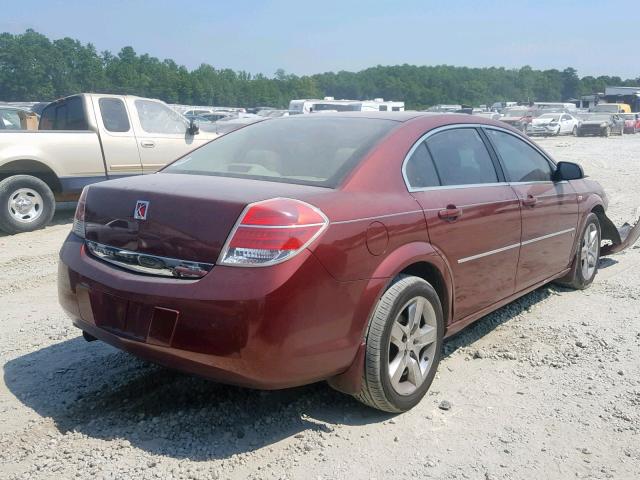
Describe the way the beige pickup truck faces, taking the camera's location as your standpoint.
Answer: facing away from the viewer and to the right of the viewer

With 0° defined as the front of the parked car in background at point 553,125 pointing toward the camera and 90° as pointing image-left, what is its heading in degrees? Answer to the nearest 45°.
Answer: approximately 45°

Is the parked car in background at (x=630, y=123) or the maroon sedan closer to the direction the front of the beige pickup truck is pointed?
the parked car in background

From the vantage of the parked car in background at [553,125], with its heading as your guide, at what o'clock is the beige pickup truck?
The beige pickup truck is roughly at 11 o'clock from the parked car in background.

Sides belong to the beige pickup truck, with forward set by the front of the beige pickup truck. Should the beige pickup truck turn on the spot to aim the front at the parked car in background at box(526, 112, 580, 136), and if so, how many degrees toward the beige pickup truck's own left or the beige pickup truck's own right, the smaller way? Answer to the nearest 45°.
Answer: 0° — it already faces it

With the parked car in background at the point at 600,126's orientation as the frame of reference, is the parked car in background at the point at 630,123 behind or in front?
behind

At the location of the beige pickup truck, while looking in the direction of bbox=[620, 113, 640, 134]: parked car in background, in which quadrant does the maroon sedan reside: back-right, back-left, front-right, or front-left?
back-right

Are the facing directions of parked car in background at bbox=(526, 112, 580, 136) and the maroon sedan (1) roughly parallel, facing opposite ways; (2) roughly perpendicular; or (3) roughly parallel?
roughly parallel, facing opposite ways

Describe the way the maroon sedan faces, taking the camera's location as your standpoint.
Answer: facing away from the viewer and to the right of the viewer

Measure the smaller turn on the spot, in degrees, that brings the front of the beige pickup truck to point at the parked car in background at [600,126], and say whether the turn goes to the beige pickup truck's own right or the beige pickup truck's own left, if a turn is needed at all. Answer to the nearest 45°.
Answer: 0° — it already faces it

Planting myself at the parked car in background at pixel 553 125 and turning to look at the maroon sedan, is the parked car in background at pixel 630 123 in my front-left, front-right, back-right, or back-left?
back-left

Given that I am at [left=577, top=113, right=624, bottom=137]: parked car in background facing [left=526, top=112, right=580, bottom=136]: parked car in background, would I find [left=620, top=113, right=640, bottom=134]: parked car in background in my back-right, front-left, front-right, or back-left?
back-right

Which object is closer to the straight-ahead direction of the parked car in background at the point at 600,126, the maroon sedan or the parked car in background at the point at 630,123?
the maroon sedan

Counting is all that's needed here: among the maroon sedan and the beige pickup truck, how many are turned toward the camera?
0

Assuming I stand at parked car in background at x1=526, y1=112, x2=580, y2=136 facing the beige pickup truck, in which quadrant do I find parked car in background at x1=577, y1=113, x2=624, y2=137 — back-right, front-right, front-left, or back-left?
back-left

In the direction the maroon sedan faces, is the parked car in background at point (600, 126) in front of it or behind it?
in front

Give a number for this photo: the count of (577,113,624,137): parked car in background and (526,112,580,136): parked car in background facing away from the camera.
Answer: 0
